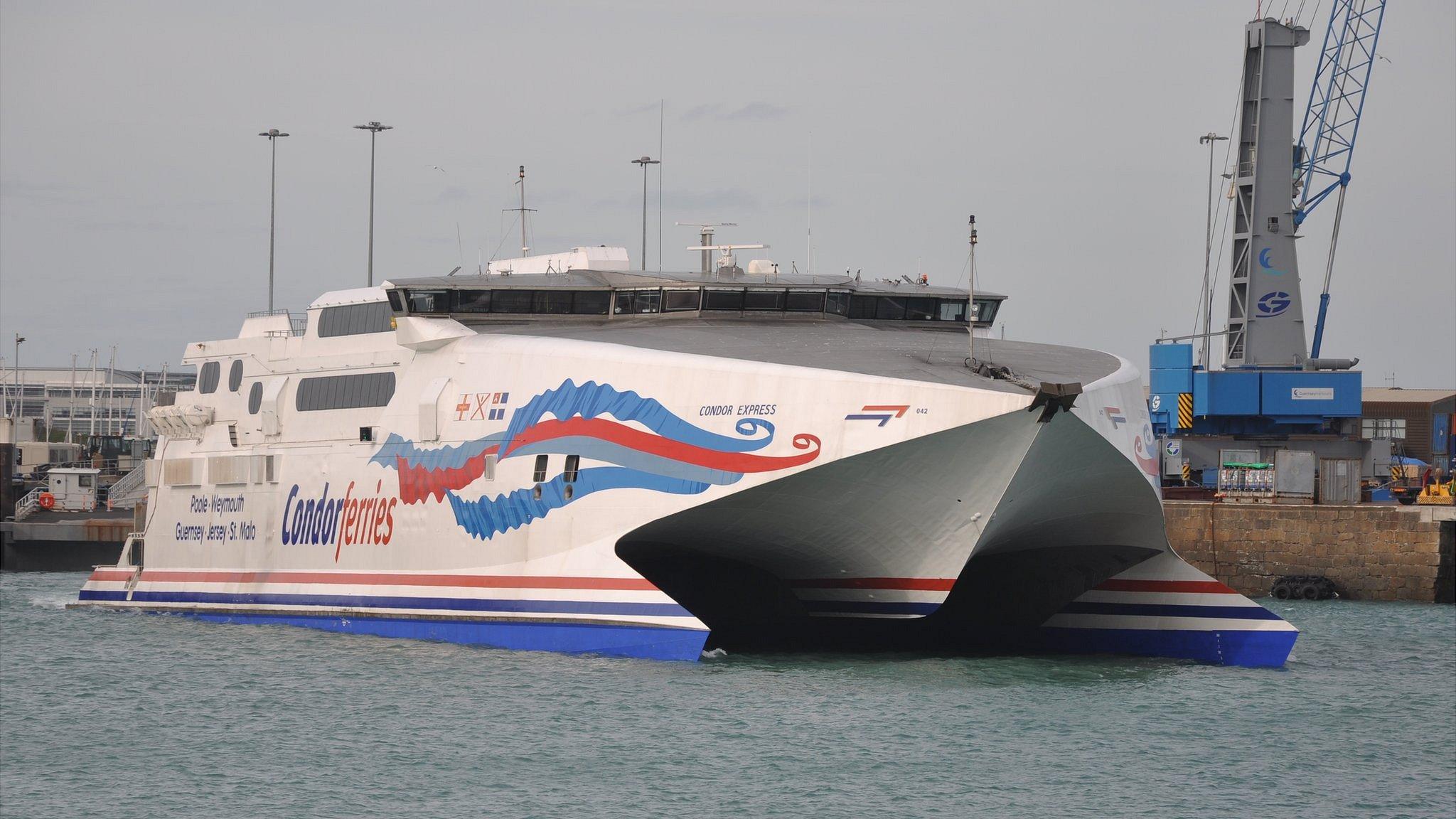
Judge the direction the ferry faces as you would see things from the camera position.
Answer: facing the viewer and to the right of the viewer
